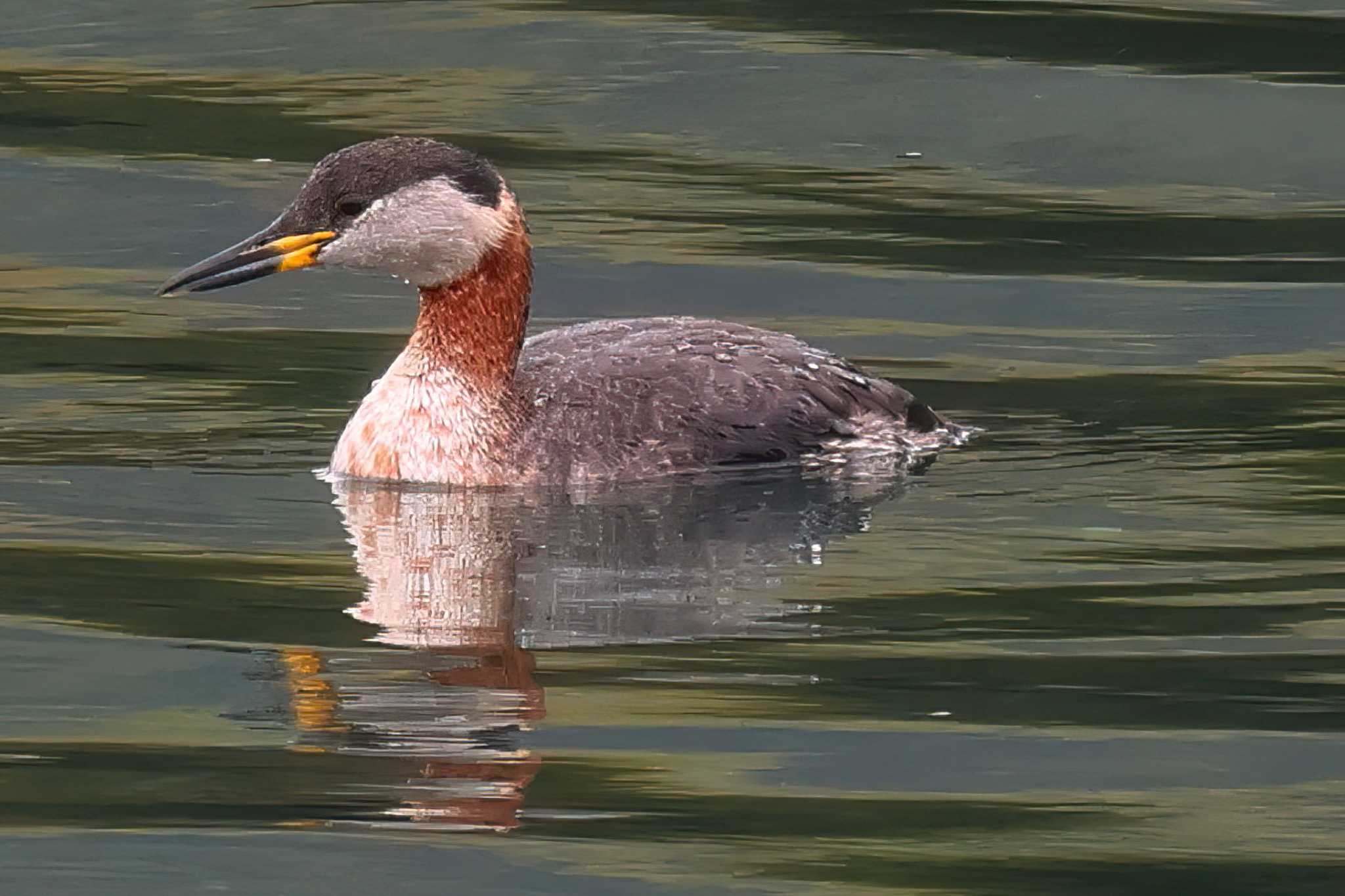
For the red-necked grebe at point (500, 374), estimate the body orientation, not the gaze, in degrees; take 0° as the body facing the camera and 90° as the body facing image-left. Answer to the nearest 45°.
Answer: approximately 90°
